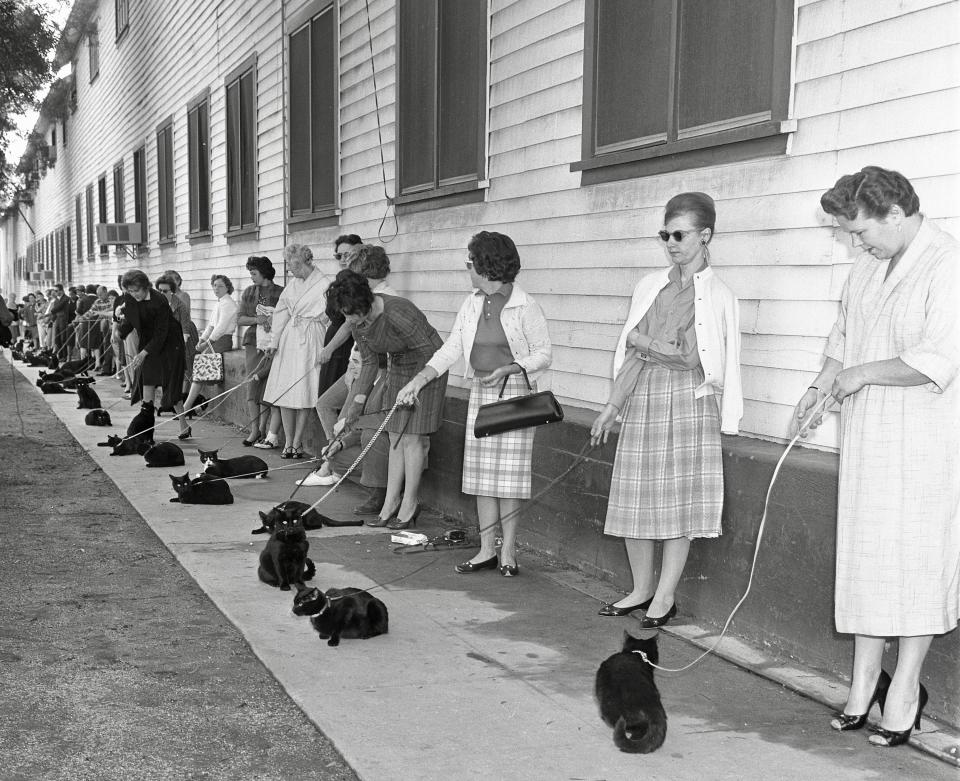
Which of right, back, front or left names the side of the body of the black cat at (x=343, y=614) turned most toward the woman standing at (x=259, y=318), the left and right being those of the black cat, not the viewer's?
right

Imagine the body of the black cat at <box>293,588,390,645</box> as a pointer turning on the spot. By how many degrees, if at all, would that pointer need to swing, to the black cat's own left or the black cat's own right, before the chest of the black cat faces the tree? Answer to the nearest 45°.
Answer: approximately 90° to the black cat's own right

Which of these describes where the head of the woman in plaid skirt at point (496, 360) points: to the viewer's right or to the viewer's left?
to the viewer's left

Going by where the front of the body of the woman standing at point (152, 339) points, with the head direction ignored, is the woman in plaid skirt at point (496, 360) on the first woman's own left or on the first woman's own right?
on the first woman's own left

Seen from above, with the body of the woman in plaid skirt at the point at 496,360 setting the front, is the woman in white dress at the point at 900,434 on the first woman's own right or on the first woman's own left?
on the first woman's own left

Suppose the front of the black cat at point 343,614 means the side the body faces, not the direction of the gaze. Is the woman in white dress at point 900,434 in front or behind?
behind

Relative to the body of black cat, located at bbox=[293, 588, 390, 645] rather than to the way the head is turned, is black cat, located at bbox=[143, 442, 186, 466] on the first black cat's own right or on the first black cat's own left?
on the first black cat's own right

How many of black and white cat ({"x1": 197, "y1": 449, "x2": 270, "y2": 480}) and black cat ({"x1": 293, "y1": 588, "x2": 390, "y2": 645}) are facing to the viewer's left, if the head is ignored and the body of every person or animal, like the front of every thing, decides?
2

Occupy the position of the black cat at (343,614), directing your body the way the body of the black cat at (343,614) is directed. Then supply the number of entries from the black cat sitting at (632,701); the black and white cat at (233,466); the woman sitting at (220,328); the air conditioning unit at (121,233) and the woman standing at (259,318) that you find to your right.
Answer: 4
